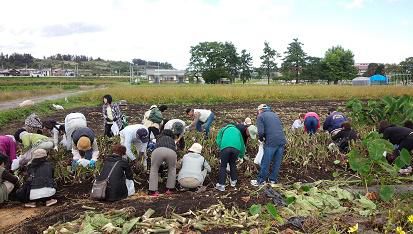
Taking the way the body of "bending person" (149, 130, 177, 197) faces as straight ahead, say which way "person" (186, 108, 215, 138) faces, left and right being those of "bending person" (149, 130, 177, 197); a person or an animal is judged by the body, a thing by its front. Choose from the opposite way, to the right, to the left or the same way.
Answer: to the left

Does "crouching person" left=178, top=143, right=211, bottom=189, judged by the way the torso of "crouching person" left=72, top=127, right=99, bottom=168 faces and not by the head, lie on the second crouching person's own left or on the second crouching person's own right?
on the second crouching person's own left

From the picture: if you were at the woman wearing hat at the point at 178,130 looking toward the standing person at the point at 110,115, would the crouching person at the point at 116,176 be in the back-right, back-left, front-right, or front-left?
back-left

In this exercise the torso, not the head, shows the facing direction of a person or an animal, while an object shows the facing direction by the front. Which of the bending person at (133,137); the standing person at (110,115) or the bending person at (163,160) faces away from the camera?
the bending person at (163,160)

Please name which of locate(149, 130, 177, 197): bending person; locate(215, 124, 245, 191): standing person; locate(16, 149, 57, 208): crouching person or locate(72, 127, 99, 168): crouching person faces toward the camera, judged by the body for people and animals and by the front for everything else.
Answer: locate(72, 127, 99, 168): crouching person

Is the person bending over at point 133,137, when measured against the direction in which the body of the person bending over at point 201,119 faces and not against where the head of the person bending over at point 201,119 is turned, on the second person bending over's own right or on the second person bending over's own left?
on the second person bending over's own left

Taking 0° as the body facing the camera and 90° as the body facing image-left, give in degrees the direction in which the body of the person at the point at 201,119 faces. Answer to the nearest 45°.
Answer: approximately 90°

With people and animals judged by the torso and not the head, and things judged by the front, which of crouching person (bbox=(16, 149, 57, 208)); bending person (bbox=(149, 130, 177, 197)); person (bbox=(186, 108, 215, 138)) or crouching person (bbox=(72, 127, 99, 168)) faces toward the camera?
crouching person (bbox=(72, 127, 99, 168))

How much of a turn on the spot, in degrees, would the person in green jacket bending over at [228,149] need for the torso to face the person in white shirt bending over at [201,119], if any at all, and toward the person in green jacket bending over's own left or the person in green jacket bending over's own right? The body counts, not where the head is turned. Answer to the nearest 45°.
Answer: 0° — they already face them

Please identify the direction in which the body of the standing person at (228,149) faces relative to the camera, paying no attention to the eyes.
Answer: away from the camera

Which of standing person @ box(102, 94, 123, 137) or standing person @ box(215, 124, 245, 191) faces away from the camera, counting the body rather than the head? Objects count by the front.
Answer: standing person @ box(215, 124, 245, 191)

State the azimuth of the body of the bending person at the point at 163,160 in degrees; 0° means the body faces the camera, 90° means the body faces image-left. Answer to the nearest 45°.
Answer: approximately 180°
